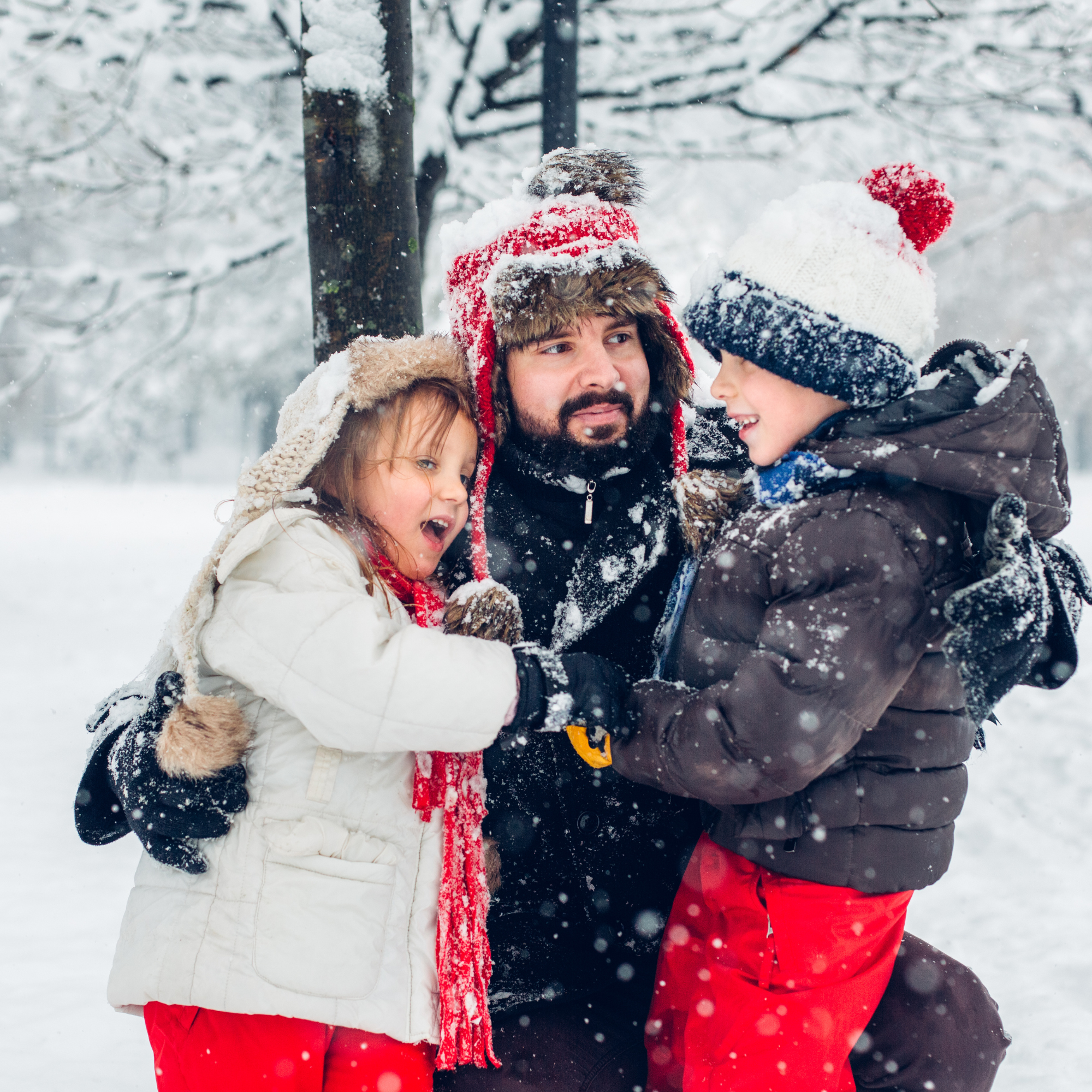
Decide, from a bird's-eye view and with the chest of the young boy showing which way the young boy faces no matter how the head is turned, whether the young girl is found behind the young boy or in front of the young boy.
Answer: in front

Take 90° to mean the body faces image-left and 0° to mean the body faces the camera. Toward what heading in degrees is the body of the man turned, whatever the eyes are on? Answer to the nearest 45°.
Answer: approximately 0°

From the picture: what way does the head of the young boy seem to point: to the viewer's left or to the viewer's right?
to the viewer's left

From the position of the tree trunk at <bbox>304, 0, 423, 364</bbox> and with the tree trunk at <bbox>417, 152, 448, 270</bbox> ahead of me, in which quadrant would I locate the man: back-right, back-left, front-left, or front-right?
back-right

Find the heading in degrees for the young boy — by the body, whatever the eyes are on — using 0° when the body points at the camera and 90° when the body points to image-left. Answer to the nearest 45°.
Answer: approximately 90°
